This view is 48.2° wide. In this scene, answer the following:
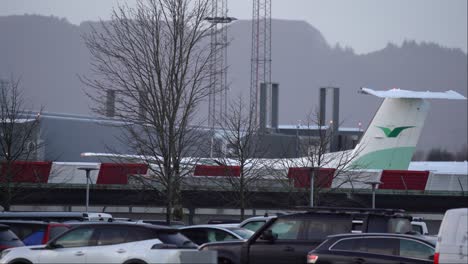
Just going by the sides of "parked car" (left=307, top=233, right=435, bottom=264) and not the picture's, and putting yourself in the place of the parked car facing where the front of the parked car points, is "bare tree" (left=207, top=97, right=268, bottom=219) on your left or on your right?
on your left

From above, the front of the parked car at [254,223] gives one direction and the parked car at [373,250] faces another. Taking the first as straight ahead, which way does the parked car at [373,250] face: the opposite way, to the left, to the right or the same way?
the opposite way

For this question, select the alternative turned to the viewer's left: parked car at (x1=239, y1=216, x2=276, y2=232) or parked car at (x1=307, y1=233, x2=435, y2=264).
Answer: parked car at (x1=239, y1=216, x2=276, y2=232)

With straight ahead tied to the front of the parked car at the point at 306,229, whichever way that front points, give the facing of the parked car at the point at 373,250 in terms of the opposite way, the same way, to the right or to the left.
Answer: the opposite way

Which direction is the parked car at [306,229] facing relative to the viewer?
to the viewer's left

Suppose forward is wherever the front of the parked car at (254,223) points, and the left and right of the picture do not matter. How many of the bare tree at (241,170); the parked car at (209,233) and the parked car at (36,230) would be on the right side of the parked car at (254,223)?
1

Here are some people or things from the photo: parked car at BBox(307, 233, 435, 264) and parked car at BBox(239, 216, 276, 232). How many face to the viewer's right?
1

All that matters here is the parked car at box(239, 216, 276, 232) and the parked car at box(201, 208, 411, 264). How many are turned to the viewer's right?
0

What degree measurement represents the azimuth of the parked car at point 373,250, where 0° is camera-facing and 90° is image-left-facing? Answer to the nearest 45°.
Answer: approximately 270°

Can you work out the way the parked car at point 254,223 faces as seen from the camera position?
facing to the left of the viewer
